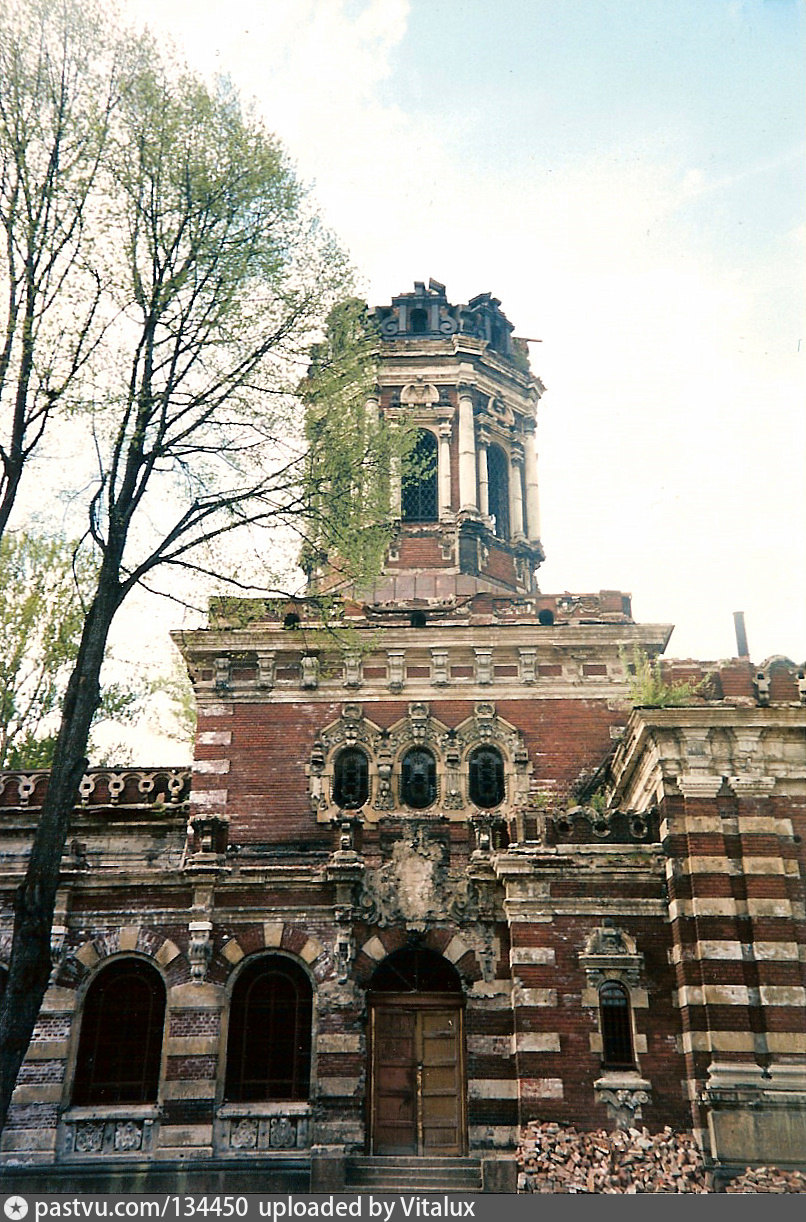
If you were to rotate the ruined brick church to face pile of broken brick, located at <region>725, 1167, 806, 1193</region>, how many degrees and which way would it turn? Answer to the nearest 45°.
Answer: approximately 45° to its left

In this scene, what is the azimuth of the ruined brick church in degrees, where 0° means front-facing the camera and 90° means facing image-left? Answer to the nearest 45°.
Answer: approximately 0°
